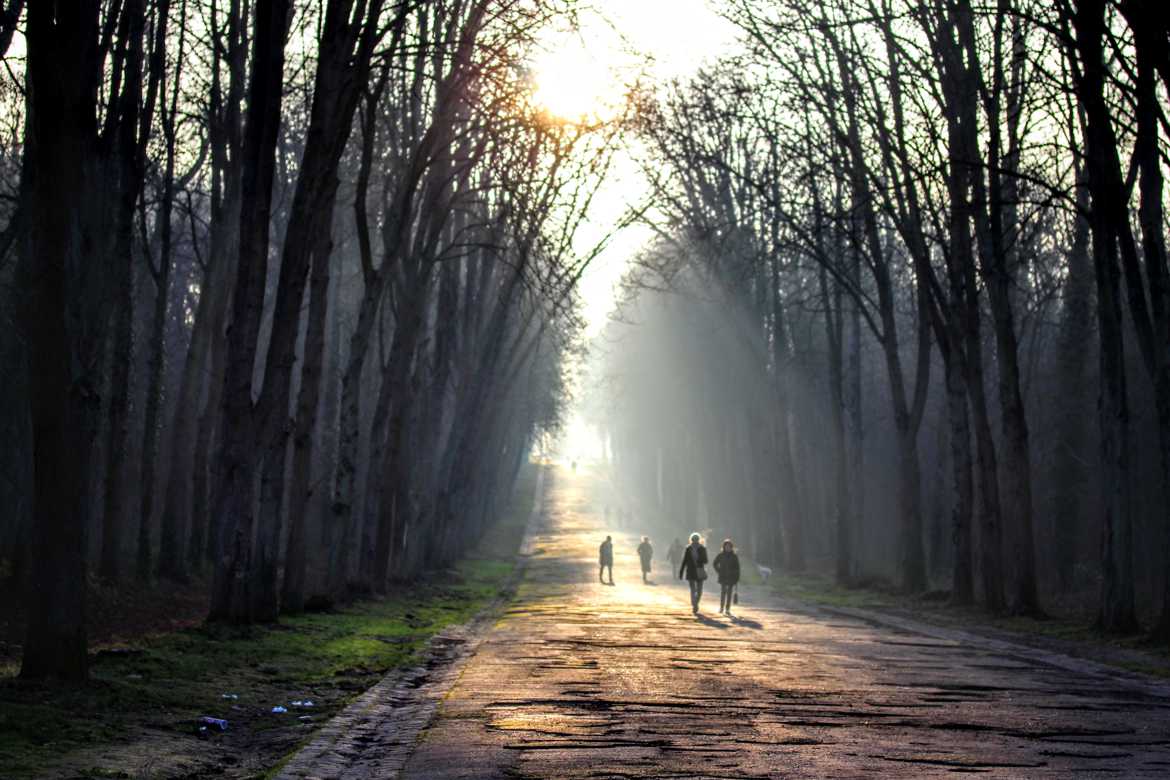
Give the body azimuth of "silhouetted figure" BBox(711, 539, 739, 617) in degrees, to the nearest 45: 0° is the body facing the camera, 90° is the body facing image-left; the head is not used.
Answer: approximately 0°

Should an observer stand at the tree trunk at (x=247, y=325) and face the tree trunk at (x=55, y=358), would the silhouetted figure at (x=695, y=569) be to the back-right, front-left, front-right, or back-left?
back-left

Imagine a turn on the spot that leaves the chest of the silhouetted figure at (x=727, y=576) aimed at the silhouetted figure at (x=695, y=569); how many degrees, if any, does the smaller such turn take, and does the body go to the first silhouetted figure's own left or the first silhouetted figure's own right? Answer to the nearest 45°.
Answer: approximately 135° to the first silhouetted figure's own right

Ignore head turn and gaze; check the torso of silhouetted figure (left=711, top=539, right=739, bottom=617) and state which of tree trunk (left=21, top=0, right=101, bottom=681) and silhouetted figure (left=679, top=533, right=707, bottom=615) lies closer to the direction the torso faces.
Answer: the tree trunk

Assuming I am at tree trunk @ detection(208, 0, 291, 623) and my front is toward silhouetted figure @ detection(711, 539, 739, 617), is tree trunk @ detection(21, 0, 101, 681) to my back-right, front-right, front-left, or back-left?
back-right

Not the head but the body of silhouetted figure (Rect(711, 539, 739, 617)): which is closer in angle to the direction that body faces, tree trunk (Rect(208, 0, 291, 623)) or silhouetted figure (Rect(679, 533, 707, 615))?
the tree trunk

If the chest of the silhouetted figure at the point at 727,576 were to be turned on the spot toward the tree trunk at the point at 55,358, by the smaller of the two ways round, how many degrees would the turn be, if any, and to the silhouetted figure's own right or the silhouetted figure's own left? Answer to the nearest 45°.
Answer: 0° — they already face it

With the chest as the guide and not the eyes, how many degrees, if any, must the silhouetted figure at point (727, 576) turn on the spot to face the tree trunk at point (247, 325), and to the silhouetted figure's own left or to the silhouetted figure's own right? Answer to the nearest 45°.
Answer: approximately 45° to the silhouetted figure's own right
